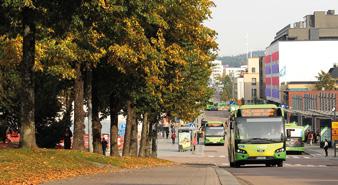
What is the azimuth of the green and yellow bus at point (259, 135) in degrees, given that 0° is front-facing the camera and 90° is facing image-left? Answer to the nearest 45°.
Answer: approximately 0°
